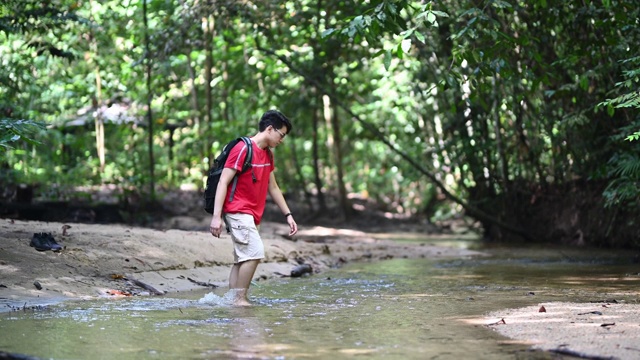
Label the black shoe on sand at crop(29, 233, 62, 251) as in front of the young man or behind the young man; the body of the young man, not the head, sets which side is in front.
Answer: behind

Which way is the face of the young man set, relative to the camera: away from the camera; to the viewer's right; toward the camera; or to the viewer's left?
to the viewer's right

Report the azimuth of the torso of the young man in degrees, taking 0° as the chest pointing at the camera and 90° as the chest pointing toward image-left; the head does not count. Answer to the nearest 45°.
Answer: approximately 315°
